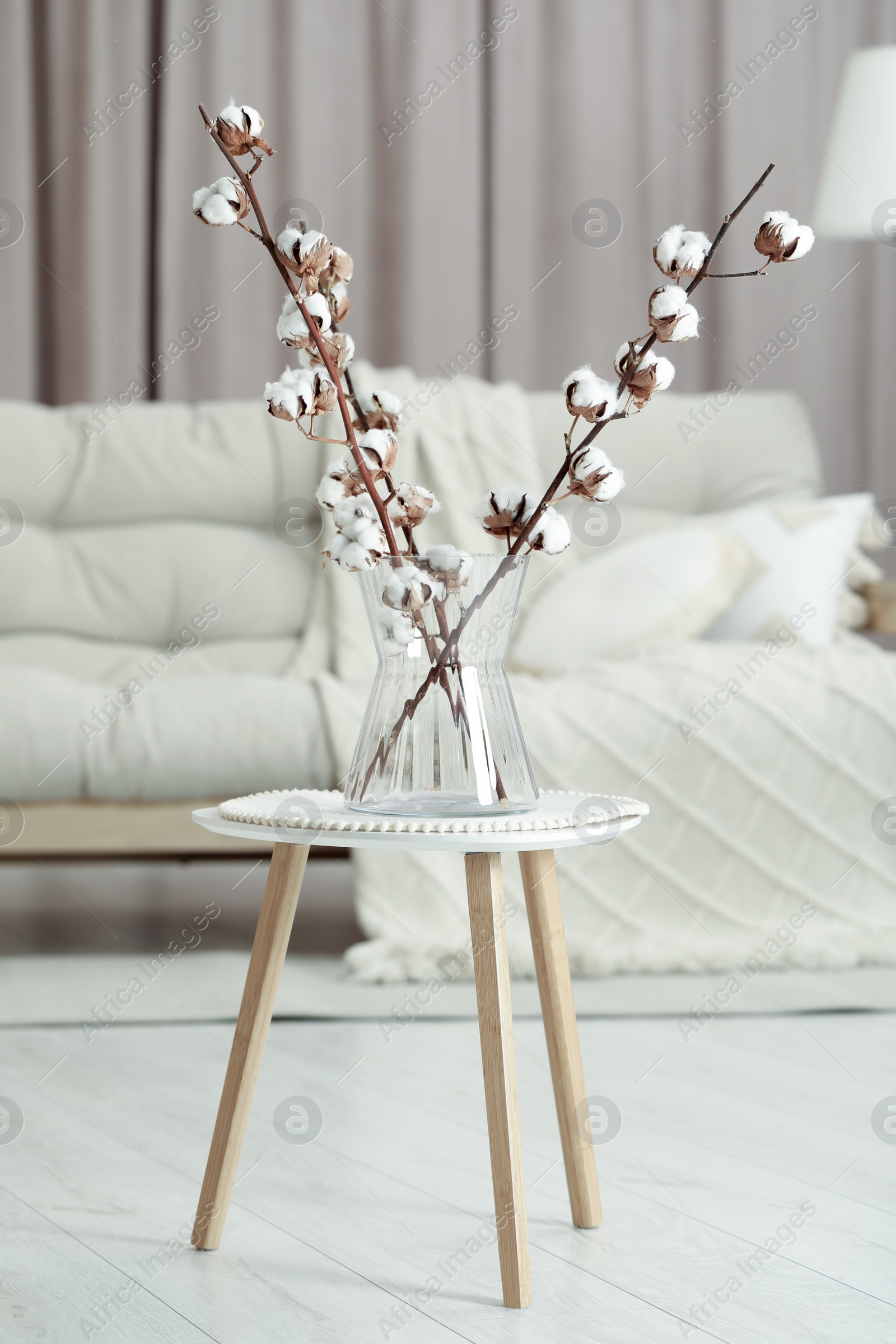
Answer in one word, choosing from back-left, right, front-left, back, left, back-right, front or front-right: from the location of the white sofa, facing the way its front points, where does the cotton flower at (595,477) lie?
front

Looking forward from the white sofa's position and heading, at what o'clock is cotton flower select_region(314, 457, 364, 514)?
The cotton flower is roughly at 1 o'clock from the white sofa.

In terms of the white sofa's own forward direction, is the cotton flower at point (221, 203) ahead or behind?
ahead

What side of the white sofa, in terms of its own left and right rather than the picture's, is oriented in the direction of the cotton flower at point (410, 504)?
front

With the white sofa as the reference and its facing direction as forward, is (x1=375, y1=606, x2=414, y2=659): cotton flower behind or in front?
in front

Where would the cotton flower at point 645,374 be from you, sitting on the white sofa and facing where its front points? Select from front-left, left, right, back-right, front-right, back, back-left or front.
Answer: front

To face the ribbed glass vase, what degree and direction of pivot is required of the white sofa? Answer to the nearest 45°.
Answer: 0° — it already faces it

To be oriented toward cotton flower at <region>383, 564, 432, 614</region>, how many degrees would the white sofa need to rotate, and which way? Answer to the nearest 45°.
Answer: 0° — it already faces it

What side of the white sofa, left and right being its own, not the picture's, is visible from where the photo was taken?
front

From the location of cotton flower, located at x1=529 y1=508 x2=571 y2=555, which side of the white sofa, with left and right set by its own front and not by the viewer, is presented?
front
